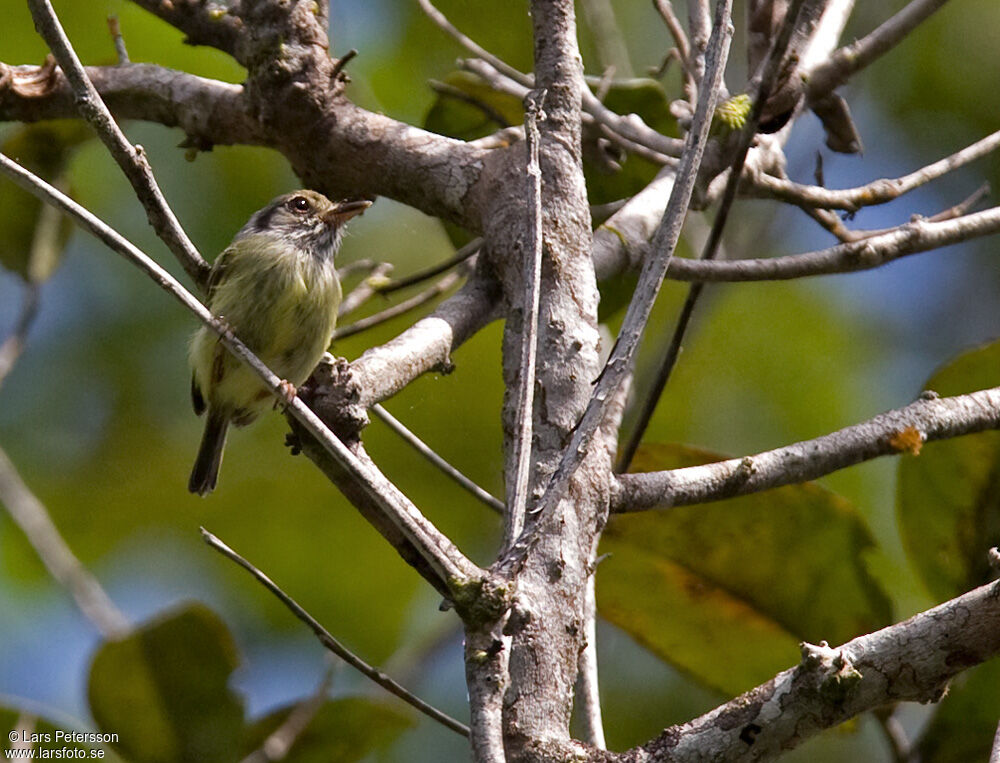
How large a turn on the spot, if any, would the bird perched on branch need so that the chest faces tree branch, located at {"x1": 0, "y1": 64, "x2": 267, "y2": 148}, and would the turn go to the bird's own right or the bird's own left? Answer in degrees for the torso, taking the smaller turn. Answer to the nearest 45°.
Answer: approximately 90° to the bird's own right

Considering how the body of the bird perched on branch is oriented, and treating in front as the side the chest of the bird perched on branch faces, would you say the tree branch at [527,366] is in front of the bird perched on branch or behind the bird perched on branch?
in front

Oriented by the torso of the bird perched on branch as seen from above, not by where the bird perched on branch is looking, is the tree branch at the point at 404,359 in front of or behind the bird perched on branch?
in front
